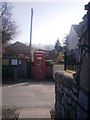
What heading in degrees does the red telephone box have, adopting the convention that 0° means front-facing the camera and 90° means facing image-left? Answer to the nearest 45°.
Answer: approximately 0°
